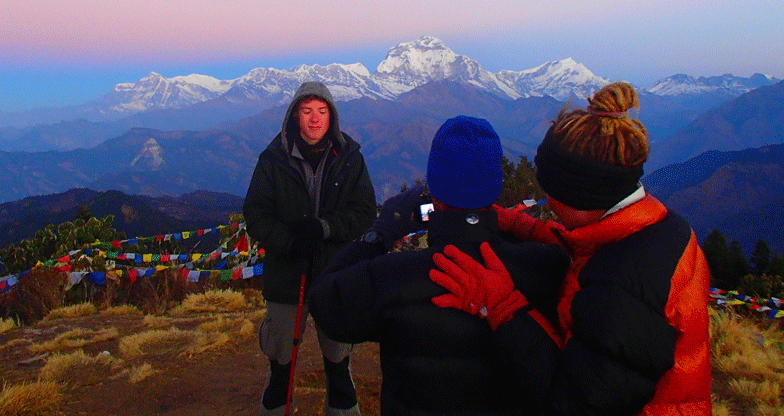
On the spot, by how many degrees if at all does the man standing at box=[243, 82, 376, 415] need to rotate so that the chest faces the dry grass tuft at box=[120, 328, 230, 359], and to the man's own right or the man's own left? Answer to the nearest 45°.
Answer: approximately 135° to the man's own right

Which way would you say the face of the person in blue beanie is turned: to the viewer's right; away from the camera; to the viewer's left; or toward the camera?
away from the camera

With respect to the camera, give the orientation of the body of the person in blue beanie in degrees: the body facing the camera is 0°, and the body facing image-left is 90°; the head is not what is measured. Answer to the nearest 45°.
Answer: approximately 180°

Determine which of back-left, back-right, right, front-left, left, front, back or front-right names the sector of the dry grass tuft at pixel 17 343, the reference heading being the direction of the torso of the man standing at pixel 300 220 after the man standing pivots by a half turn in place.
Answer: front-left
